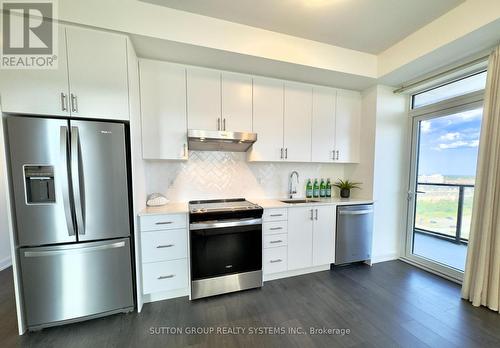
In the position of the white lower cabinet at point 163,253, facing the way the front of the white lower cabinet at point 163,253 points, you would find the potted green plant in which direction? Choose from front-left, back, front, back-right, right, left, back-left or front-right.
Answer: left

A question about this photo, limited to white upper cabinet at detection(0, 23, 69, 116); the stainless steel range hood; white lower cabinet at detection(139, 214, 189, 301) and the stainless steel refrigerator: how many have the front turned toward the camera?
4

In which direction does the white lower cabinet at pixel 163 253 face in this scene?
toward the camera

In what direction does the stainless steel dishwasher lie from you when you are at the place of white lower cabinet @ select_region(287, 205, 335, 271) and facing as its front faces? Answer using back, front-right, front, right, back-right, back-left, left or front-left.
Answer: left

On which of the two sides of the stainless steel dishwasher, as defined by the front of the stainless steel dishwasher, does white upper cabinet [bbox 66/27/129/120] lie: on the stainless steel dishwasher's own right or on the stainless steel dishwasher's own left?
on the stainless steel dishwasher's own right

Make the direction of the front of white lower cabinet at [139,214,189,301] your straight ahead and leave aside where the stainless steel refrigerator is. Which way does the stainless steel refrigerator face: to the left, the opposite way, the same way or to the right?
the same way

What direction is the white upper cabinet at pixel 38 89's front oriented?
toward the camera

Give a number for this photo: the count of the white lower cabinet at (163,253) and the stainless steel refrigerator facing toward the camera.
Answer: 2

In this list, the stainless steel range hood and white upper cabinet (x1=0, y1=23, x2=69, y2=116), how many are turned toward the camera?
2

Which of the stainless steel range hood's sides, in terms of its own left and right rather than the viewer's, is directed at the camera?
front

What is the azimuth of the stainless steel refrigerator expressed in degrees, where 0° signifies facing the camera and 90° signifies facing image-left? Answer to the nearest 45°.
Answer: approximately 0°

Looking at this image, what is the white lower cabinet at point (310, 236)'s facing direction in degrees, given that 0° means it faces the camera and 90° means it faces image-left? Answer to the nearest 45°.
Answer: approximately 315°

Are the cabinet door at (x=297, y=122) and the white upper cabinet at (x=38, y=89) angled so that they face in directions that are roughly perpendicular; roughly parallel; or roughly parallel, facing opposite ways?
roughly parallel

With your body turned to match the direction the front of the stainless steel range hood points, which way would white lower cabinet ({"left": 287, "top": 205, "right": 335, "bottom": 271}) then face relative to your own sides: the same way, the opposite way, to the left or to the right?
the same way

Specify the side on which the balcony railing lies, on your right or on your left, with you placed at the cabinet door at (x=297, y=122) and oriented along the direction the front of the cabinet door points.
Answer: on your left
